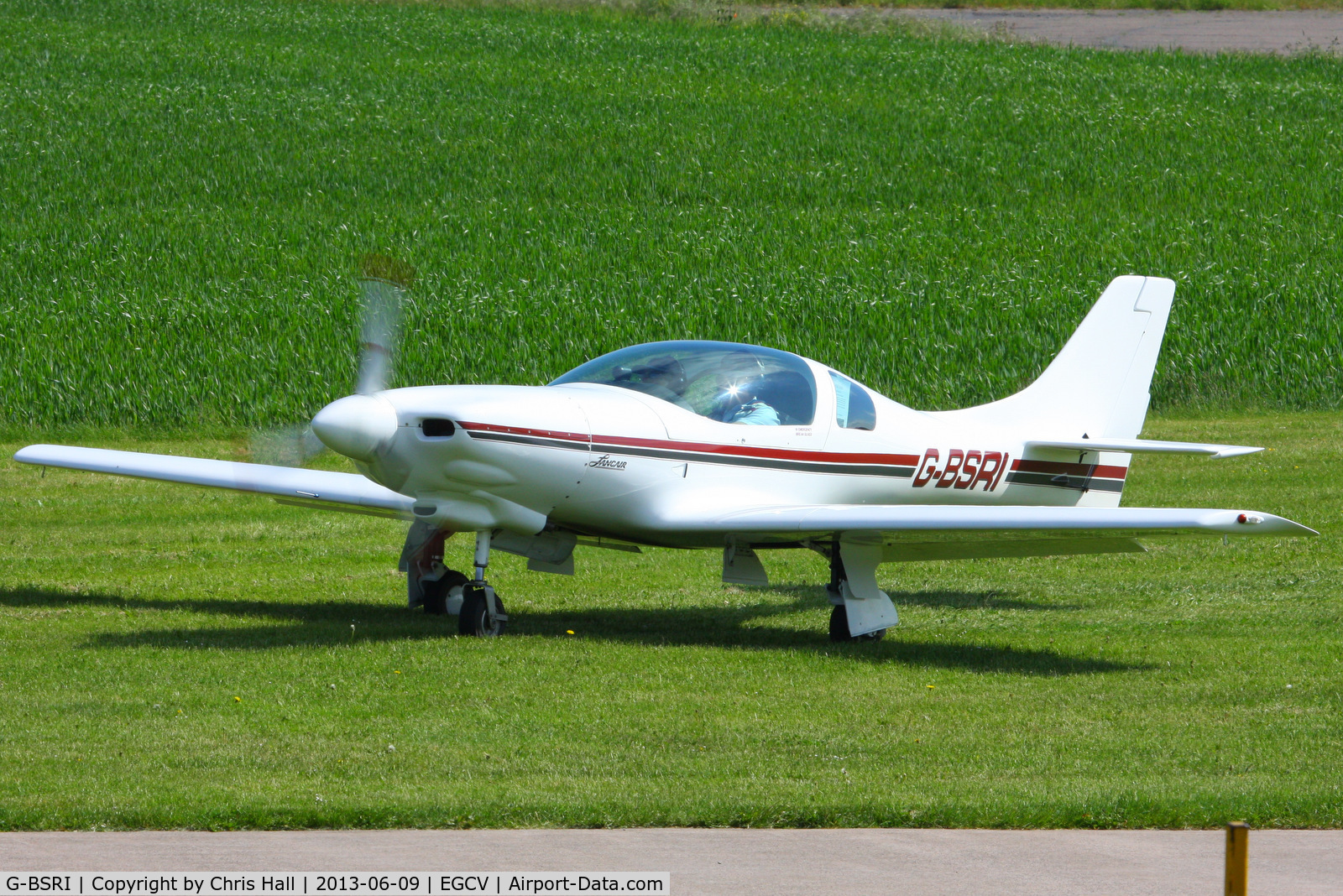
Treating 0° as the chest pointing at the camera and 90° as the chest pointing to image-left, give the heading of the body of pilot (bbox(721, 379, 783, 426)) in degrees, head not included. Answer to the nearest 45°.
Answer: approximately 45°

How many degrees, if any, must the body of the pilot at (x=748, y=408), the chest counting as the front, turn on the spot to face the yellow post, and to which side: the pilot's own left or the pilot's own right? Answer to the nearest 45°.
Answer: approximately 45° to the pilot's own left

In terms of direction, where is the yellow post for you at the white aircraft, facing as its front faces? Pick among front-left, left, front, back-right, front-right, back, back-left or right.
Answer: front-left

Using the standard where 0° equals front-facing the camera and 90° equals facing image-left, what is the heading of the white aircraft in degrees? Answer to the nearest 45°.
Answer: approximately 45°
